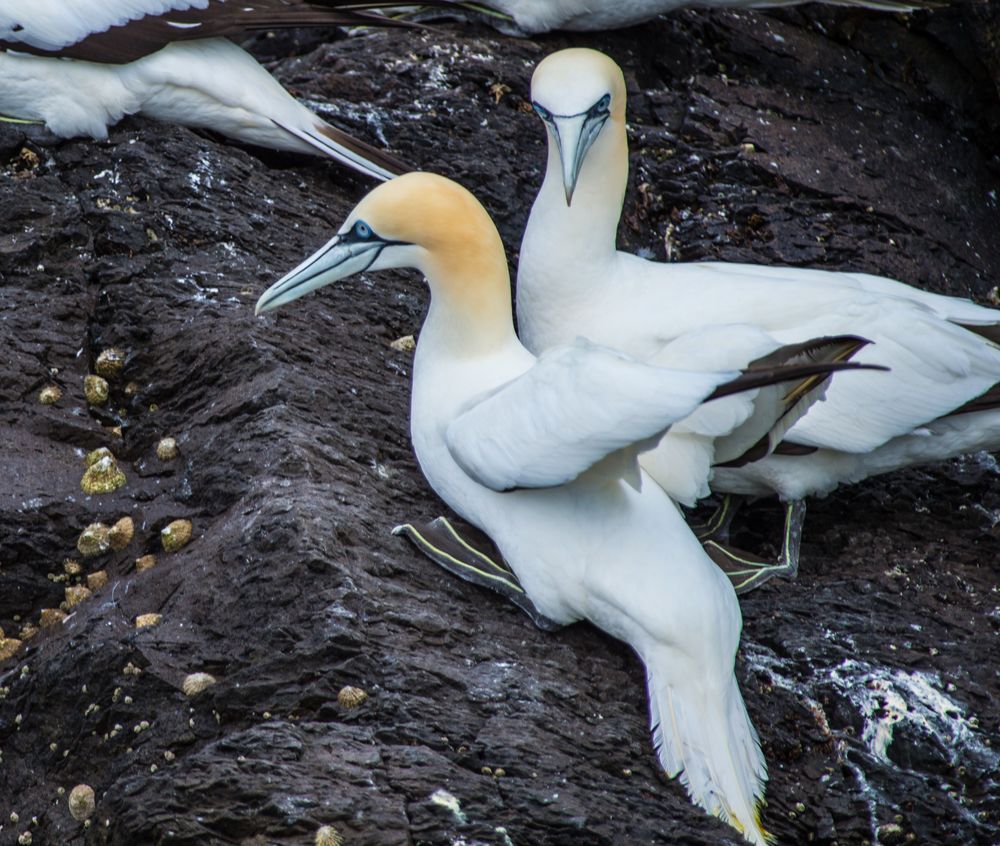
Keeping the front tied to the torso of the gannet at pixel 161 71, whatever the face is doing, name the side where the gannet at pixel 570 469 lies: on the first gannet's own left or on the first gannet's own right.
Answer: on the first gannet's own left

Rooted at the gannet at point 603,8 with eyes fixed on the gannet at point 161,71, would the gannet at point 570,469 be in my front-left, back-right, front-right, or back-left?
front-left

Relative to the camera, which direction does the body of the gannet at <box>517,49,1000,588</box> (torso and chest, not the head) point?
to the viewer's left

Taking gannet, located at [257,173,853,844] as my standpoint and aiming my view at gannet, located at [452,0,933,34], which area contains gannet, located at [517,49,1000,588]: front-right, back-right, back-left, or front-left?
front-right

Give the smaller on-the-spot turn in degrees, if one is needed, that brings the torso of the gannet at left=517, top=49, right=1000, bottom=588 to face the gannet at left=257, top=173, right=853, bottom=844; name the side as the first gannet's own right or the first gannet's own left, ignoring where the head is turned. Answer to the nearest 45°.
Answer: approximately 90° to the first gannet's own left

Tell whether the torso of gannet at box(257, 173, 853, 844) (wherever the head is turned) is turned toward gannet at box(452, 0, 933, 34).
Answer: no

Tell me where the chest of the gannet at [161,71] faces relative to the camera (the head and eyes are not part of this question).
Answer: to the viewer's left

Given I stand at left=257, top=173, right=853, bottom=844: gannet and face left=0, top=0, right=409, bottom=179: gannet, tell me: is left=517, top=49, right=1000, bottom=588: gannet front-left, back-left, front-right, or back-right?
front-right

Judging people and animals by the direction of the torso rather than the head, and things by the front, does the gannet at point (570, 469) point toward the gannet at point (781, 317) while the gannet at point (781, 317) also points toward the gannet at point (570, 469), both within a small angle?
no

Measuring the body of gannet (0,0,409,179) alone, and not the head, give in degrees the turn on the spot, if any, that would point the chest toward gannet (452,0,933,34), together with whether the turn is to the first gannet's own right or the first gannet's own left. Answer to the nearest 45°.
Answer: approximately 135° to the first gannet's own right

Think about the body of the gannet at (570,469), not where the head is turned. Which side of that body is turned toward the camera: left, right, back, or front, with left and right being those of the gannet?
left

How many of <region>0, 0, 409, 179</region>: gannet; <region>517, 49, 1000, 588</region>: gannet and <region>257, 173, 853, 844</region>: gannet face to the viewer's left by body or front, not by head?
3
